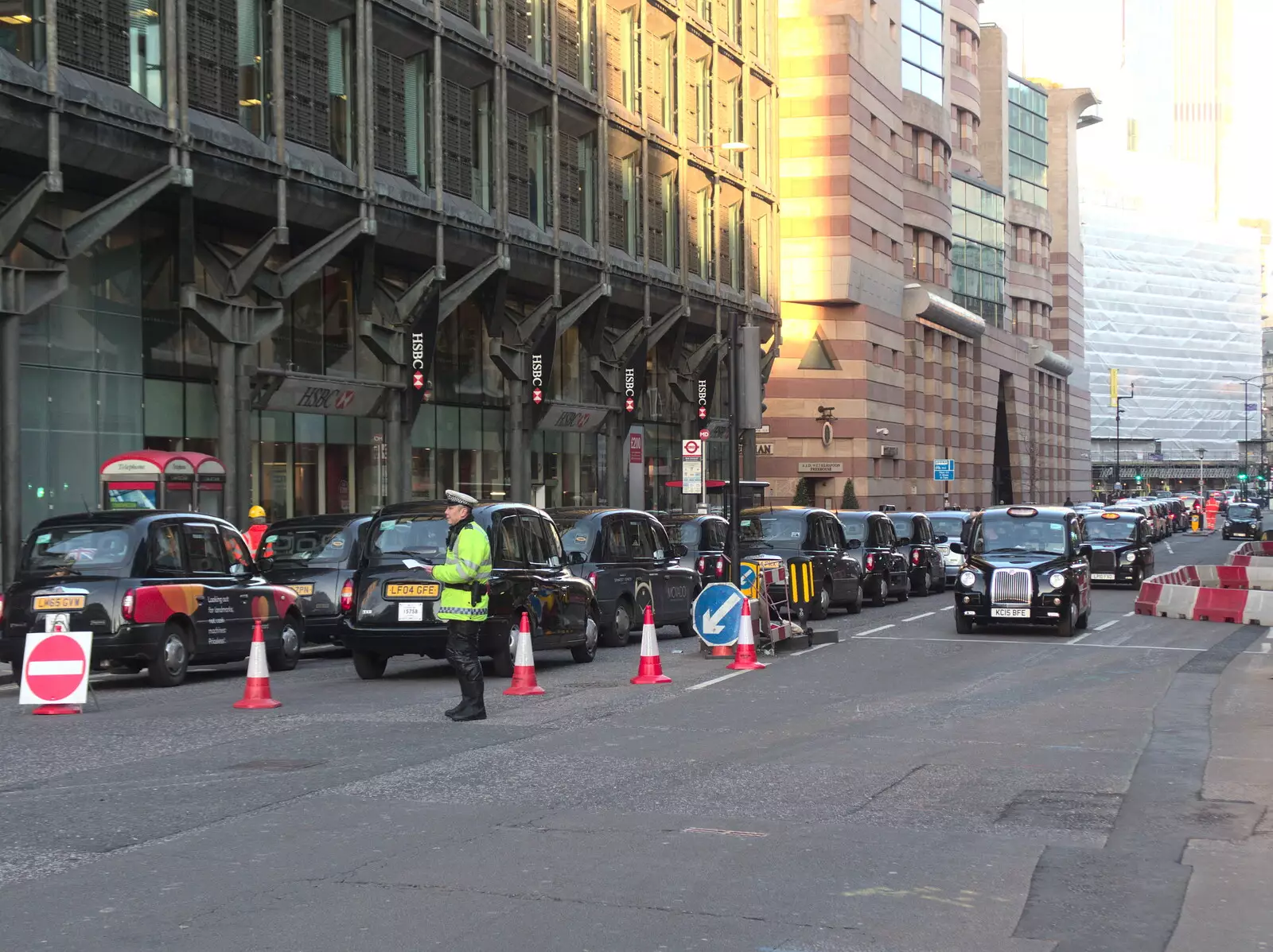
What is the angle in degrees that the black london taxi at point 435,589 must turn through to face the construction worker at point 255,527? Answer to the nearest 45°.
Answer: approximately 45° to its left

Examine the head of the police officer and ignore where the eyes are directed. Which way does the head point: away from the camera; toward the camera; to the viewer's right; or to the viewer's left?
to the viewer's left

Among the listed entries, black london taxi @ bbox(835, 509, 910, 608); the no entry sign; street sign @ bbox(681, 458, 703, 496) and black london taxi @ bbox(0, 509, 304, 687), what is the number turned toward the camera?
2

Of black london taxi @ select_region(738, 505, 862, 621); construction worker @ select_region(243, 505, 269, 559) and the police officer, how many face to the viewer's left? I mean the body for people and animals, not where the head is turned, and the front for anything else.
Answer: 1

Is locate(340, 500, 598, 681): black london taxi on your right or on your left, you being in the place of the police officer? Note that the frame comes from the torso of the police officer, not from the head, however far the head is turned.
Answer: on your right

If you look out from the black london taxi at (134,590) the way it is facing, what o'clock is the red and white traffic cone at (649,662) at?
The red and white traffic cone is roughly at 2 o'clock from the black london taxi.

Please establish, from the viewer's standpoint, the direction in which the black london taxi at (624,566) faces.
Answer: facing away from the viewer and to the right of the viewer
